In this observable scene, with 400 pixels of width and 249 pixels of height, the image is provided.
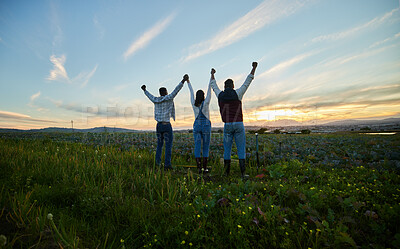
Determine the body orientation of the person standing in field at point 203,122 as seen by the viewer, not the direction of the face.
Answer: away from the camera

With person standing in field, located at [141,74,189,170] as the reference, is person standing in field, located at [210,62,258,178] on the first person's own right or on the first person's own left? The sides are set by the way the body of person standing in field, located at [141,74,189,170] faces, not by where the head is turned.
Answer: on the first person's own right

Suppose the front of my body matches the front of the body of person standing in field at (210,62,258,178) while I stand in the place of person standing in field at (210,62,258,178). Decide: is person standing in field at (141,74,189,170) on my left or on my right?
on my left

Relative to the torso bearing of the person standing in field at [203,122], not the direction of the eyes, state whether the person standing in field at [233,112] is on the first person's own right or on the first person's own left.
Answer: on the first person's own right

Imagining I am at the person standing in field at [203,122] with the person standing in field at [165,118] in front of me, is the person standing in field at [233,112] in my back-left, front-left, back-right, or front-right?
back-left

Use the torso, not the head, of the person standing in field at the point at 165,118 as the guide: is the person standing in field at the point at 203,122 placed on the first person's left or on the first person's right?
on the first person's right

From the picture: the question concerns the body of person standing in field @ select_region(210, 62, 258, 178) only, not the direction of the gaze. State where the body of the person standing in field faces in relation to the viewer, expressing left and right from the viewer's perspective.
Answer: facing away from the viewer

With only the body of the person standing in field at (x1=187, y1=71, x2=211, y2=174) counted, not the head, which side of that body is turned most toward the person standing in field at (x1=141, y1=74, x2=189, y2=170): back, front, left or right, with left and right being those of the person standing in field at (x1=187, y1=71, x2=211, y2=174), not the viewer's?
left

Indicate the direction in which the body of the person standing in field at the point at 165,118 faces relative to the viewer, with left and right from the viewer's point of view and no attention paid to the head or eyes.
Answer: facing away from the viewer
